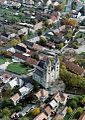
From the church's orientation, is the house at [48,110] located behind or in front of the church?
in front

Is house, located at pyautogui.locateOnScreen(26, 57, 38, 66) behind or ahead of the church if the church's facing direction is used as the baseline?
behind

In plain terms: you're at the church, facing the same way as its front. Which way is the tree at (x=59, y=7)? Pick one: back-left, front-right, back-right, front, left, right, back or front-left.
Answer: back-left

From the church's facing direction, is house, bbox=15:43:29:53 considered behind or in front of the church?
behind

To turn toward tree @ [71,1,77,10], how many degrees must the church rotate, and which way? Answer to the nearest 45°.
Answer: approximately 135° to its left

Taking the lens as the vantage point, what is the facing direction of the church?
facing the viewer and to the right of the viewer

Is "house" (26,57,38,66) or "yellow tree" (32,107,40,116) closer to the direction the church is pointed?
the yellow tree

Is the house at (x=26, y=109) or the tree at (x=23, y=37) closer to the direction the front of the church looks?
the house

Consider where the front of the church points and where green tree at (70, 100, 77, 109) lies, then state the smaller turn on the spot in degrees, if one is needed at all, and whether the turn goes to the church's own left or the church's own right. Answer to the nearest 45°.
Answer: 0° — it already faces it

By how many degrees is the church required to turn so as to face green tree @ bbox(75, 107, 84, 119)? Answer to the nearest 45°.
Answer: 0° — it already faces it

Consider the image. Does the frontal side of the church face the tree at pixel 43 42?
no

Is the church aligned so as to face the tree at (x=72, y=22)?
no

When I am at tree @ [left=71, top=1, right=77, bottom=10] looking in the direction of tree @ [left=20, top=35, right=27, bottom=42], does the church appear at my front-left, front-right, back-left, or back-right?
front-left

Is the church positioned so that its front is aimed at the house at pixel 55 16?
no

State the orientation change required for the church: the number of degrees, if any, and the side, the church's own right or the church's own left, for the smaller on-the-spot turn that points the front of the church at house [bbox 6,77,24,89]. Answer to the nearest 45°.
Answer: approximately 135° to the church's own right

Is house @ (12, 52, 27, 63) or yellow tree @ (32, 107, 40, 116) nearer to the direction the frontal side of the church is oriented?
the yellow tree

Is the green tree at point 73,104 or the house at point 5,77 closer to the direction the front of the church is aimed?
the green tree

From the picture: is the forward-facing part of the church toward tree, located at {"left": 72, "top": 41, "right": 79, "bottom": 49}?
no
